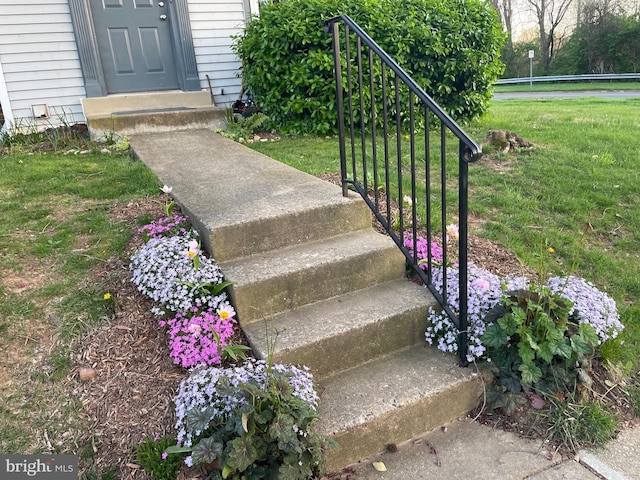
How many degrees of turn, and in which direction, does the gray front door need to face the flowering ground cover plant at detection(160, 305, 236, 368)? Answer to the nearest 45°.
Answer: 0° — it already faces it

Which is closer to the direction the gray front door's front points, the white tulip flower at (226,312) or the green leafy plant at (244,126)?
the white tulip flower

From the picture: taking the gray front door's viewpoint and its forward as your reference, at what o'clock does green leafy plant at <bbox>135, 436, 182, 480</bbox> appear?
The green leafy plant is roughly at 12 o'clock from the gray front door.

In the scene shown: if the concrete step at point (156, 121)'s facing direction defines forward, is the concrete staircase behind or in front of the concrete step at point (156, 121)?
in front

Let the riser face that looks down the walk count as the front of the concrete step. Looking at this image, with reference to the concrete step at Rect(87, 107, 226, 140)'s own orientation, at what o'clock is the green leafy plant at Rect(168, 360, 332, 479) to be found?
The green leafy plant is roughly at 12 o'clock from the concrete step.

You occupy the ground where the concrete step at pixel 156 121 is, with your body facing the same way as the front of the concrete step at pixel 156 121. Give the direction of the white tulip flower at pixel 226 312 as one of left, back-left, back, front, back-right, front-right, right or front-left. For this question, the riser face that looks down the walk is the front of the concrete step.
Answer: front

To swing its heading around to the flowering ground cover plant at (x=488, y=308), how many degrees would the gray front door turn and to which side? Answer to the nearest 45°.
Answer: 0° — it already faces it

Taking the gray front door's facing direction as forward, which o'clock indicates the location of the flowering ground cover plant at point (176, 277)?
The flowering ground cover plant is roughly at 12 o'clock from the gray front door.

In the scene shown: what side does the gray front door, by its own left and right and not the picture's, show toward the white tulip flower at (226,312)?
front

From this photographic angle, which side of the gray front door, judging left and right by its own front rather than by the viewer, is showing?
front

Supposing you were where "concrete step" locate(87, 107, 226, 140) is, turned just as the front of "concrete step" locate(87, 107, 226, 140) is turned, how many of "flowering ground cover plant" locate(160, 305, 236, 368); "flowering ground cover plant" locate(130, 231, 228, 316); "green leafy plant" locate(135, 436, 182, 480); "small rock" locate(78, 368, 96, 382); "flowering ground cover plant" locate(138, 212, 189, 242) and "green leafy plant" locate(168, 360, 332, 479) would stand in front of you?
6

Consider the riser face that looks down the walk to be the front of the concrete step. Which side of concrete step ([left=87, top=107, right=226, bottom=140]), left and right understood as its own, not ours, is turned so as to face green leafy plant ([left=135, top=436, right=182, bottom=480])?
front

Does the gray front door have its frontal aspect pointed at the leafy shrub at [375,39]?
no

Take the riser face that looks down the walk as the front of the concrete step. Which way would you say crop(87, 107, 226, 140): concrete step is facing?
toward the camera

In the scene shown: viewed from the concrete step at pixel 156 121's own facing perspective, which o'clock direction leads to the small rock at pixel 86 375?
The small rock is roughly at 12 o'clock from the concrete step.

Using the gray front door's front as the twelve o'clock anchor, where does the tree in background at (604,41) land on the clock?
The tree in background is roughly at 8 o'clock from the gray front door.

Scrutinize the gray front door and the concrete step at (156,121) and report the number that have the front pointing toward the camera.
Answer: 2

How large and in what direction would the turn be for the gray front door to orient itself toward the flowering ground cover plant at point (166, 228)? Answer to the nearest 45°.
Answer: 0° — it already faces it

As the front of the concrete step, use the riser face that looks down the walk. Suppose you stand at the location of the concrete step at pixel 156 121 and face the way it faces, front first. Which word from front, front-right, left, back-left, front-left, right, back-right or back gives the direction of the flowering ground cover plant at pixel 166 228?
front

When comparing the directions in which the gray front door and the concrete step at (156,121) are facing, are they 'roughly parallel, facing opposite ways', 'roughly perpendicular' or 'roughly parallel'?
roughly parallel
